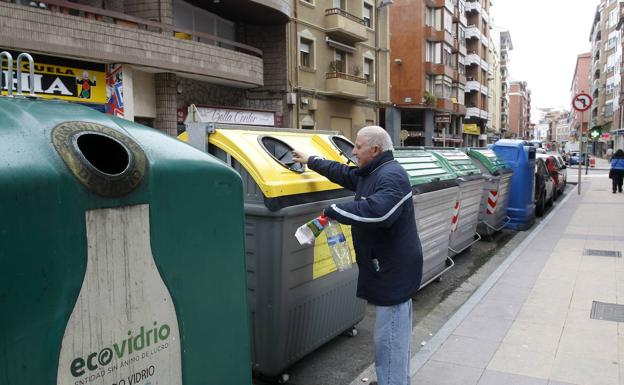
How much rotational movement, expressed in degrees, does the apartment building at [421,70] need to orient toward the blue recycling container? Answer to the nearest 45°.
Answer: approximately 45° to its right

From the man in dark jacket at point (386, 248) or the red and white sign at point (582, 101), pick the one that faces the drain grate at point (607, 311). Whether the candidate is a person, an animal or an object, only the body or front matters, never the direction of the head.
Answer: the red and white sign

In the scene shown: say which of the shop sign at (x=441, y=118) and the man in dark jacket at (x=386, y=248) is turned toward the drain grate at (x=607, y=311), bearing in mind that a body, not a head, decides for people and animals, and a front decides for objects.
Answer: the shop sign

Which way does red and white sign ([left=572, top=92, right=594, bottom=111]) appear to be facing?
toward the camera

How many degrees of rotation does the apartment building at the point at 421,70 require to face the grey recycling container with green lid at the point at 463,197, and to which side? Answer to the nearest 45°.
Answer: approximately 45° to its right

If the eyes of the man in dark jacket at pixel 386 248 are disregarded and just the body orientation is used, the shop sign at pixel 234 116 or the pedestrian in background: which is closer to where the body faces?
the shop sign

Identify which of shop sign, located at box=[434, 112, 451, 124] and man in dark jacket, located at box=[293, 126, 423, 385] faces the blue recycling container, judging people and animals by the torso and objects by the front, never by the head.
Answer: the shop sign

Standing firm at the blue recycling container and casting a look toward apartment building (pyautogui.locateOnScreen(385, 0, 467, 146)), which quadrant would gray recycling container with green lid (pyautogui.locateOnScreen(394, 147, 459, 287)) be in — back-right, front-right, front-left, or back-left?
back-left

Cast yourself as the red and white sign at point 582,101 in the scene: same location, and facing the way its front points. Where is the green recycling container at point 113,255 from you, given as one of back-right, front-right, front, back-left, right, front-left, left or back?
front

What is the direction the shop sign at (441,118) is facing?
toward the camera

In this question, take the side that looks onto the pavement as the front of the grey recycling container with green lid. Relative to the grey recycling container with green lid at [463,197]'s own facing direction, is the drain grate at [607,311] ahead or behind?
ahead

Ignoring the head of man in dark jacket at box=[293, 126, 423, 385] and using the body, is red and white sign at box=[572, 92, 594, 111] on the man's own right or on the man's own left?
on the man's own right
